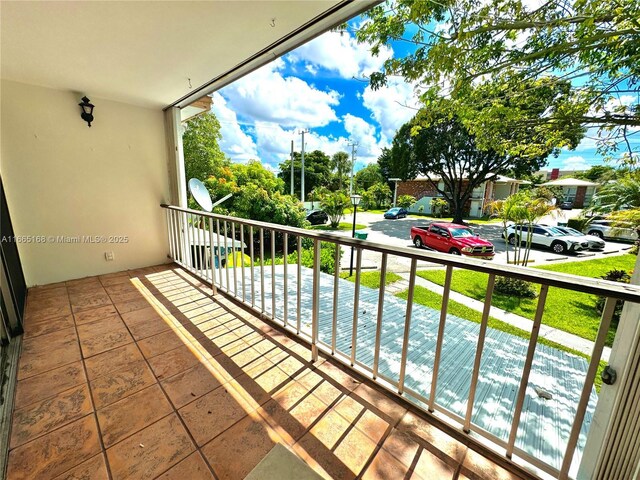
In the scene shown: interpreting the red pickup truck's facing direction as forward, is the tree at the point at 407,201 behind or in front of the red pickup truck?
behind
